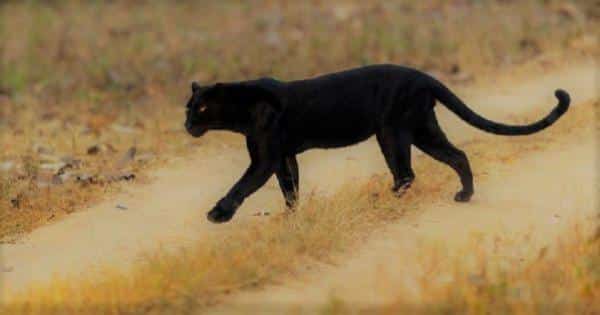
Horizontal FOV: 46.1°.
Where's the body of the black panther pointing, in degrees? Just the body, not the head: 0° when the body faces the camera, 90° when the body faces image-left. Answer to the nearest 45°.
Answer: approximately 90°
